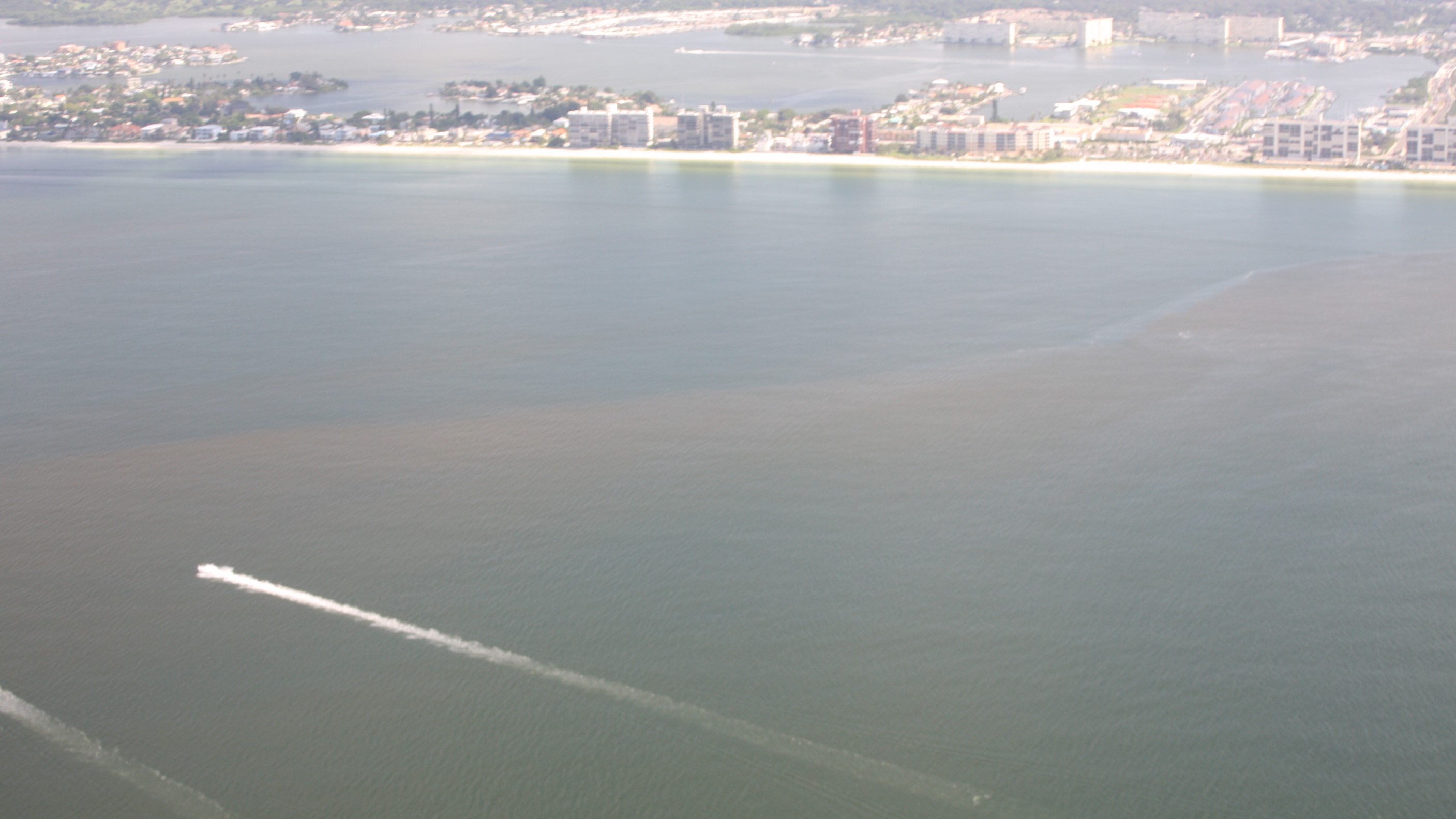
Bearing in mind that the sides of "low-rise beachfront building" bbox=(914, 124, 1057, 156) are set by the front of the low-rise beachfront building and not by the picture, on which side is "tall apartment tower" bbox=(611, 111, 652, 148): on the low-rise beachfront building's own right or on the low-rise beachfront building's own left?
on the low-rise beachfront building's own right

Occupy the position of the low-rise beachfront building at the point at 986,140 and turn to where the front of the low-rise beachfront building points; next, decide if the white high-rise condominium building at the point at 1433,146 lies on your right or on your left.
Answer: on your left

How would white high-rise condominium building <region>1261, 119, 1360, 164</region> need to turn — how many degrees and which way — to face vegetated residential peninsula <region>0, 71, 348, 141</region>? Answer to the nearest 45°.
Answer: approximately 90° to its right

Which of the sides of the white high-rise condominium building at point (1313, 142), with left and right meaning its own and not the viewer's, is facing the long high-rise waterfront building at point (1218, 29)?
back

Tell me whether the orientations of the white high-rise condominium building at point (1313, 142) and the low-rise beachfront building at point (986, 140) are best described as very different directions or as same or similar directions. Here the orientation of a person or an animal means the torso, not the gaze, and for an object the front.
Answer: same or similar directions

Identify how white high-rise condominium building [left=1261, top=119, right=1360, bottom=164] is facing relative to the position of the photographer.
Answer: facing the viewer

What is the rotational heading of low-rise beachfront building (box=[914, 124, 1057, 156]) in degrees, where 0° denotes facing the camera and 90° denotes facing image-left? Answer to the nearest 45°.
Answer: approximately 0°

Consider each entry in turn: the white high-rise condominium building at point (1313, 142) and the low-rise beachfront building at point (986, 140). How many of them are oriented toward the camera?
2

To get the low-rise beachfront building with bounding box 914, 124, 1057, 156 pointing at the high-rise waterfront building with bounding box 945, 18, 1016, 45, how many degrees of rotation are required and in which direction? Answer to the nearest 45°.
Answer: approximately 180°

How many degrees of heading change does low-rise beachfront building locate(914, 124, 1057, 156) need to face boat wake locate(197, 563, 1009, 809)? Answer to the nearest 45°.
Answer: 0° — it already faces it

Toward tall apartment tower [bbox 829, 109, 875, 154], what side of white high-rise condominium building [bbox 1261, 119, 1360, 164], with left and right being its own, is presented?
right

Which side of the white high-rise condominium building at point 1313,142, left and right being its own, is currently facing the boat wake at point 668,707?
front
